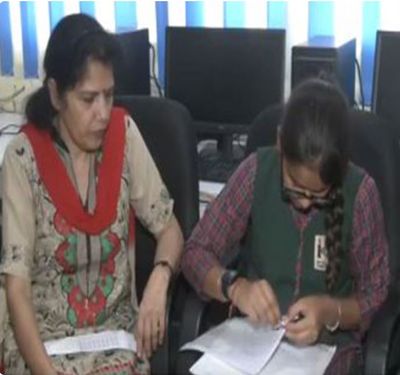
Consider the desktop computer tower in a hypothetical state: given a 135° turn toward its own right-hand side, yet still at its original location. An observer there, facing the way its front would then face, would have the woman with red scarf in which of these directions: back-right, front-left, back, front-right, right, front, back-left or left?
left

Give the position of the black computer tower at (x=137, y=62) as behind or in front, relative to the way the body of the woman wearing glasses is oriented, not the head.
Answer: behind

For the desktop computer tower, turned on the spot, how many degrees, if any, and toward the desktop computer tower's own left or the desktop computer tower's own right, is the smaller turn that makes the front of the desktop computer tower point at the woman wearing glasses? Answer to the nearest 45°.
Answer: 0° — it already faces them

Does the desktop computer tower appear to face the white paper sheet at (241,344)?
yes

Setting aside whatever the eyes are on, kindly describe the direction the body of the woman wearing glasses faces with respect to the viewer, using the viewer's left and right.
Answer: facing the viewer

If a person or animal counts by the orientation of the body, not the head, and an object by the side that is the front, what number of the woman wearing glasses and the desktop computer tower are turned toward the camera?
2

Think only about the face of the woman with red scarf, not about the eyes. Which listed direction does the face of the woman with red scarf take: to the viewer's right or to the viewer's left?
to the viewer's right

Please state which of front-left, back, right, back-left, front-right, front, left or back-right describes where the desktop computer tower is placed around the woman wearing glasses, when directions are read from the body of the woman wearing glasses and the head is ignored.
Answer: back

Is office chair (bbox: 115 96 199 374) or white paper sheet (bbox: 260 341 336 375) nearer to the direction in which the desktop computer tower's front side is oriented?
the white paper sheet

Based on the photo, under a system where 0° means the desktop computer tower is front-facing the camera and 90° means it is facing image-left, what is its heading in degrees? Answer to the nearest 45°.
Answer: approximately 0°

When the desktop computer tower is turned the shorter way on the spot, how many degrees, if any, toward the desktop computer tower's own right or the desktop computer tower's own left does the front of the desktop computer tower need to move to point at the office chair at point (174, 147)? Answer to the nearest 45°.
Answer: approximately 45° to the desktop computer tower's own right
